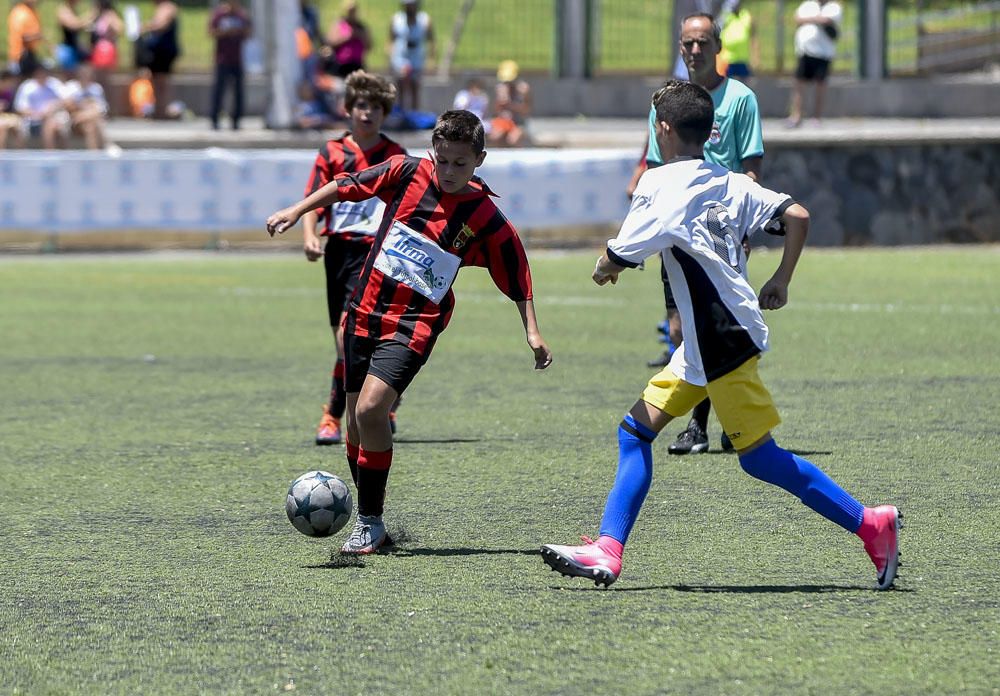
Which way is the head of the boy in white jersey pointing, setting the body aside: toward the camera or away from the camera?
away from the camera

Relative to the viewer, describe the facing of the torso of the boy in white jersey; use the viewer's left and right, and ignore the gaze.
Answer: facing away from the viewer and to the left of the viewer

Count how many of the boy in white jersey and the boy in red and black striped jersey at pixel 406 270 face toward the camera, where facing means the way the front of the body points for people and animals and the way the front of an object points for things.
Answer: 1

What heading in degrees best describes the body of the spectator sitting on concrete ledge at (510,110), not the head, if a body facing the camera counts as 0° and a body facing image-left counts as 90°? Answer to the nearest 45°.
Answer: approximately 0°

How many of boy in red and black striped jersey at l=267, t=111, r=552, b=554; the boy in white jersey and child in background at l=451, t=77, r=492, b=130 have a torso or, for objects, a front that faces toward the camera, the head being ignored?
2

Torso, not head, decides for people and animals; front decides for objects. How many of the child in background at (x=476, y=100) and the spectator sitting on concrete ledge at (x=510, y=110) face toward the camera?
2

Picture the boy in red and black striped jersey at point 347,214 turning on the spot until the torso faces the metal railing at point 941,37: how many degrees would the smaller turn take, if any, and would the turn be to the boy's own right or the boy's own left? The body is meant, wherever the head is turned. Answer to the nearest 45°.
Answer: approximately 135° to the boy's own left

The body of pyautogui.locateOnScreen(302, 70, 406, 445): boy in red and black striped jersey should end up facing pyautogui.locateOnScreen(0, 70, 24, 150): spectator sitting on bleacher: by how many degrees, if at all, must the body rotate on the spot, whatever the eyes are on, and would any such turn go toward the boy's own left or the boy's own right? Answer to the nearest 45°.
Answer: approximately 180°

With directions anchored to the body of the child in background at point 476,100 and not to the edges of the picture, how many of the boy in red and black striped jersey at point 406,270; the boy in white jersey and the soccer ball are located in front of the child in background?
3

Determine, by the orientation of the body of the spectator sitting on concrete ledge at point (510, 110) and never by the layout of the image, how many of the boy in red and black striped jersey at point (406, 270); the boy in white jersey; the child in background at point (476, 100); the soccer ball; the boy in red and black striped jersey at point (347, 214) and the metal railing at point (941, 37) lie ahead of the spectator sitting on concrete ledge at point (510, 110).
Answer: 4

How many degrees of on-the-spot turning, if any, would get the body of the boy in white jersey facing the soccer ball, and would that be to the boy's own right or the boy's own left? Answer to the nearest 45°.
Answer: approximately 45° to the boy's own left
